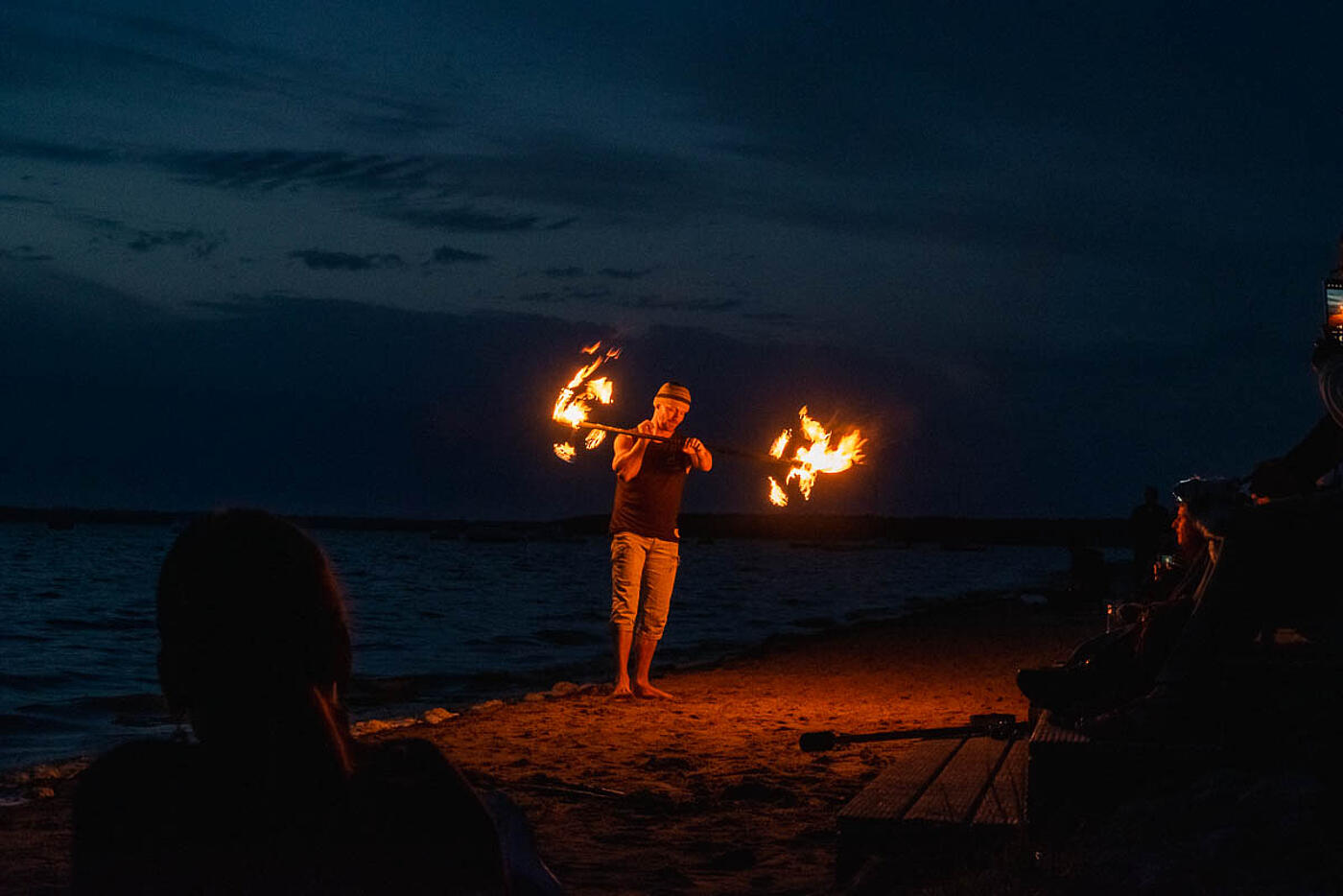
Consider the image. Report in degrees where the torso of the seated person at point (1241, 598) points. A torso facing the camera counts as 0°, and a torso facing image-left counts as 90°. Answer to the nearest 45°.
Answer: approximately 90°

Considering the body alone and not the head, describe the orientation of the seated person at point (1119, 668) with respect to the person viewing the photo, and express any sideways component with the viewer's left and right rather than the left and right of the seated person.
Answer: facing to the left of the viewer

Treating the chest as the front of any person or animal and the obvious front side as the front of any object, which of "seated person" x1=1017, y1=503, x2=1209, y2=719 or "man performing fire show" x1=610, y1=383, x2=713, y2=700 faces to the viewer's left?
the seated person

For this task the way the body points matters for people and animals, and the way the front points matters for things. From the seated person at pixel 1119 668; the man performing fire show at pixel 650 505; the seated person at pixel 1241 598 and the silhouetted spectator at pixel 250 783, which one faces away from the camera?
the silhouetted spectator

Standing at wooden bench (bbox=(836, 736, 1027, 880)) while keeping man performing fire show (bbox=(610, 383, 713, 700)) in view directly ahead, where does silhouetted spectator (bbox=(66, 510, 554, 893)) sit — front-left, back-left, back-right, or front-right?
back-left

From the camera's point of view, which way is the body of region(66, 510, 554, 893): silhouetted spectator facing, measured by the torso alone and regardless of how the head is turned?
away from the camera

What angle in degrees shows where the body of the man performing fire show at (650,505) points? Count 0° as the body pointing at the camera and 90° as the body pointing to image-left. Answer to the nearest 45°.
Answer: approximately 315°

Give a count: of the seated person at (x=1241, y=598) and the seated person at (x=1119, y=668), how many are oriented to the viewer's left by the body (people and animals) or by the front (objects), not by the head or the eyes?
2

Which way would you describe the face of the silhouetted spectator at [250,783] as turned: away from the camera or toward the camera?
away from the camera
